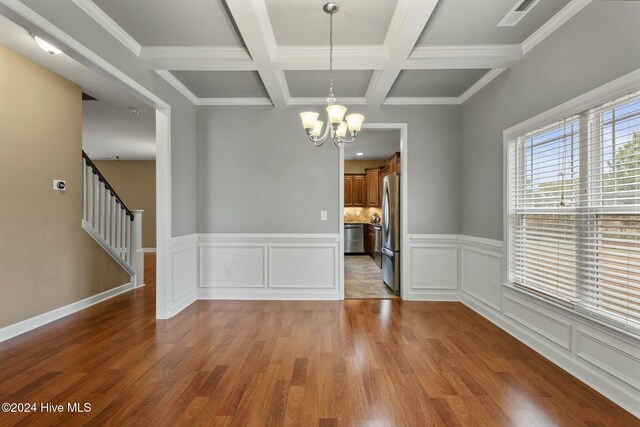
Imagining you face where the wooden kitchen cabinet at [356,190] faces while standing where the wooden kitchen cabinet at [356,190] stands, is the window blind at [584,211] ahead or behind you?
ahead

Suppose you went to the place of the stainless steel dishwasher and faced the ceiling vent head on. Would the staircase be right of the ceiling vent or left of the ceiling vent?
right

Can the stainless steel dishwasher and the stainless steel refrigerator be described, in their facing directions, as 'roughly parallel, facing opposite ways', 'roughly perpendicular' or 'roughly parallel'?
roughly perpendicular

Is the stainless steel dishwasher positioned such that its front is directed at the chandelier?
yes

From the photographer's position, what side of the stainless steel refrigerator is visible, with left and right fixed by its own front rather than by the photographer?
left

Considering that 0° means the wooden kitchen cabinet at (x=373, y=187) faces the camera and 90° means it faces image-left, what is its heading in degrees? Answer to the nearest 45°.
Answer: approximately 0°

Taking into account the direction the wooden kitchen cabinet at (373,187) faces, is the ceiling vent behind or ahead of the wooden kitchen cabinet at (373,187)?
ahead
